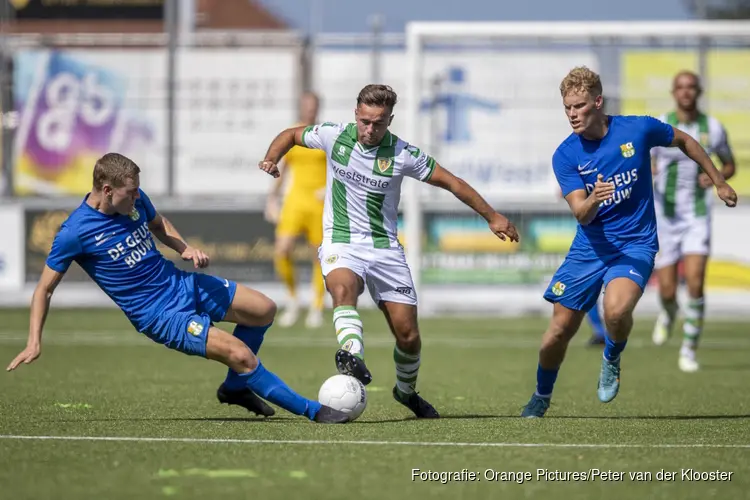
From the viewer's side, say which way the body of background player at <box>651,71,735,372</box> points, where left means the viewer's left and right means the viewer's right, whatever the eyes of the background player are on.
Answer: facing the viewer

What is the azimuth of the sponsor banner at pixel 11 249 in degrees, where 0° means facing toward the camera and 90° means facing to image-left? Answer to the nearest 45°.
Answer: approximately 0°

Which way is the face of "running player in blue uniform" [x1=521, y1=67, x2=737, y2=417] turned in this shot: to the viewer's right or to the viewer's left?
to the viewer's left

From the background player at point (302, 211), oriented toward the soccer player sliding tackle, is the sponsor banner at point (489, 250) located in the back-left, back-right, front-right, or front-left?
back-left

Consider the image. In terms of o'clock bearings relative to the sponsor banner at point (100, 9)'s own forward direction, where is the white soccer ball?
The white soccer ball is roughly at 12 o'clock from the sponsor banner.

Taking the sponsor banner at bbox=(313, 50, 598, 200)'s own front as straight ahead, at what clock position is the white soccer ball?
The white soccer ball is roughly at 12 o'clock from the sponsor banner.

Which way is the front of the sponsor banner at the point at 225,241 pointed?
toward the camera

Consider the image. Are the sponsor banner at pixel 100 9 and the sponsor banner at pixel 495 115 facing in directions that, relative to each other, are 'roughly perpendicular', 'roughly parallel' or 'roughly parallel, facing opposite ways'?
roughly parallel

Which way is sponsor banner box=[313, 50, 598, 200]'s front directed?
toward the camera

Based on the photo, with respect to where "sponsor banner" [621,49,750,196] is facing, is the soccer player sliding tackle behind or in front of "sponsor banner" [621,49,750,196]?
in front

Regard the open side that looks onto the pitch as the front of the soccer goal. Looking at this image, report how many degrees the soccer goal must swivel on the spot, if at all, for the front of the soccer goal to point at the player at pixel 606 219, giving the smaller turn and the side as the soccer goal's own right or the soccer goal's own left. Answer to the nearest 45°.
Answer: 0° — it already faces them

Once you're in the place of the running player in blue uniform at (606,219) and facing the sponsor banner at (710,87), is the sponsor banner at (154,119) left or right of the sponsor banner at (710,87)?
left
